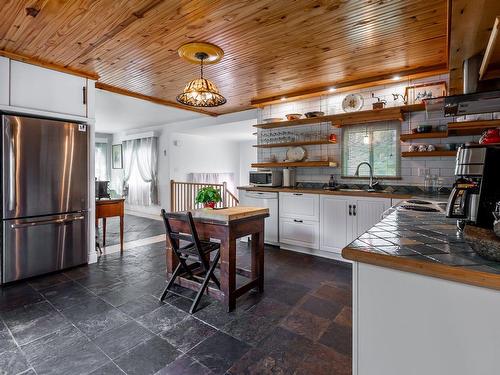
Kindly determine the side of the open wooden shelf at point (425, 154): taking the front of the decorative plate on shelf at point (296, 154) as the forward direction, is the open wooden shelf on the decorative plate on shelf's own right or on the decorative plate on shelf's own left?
on the decorative plate on shelf's own left

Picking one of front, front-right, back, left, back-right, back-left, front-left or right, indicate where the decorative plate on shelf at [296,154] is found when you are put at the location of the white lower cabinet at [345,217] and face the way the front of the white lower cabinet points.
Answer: back-right

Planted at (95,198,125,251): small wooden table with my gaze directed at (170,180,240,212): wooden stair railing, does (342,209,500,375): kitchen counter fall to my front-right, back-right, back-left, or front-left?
back-right

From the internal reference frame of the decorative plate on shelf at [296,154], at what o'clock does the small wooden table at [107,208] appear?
The small wooden table is roughly at 2 o'clock from the decorative plate on shelf.

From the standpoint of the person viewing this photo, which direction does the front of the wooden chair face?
facing away from the viewer and to the right of the viewer
